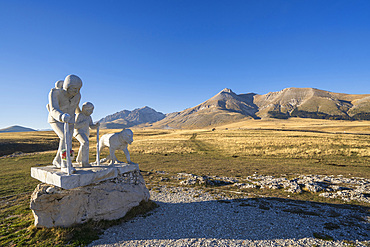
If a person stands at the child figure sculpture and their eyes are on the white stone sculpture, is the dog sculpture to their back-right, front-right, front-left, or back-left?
back-left

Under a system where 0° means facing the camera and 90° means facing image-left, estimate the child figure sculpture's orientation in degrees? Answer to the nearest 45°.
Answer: approximately 315°

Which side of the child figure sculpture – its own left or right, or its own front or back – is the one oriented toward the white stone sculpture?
right

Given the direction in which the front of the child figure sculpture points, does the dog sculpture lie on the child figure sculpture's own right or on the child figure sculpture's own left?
on the child figure sculpture's own left
